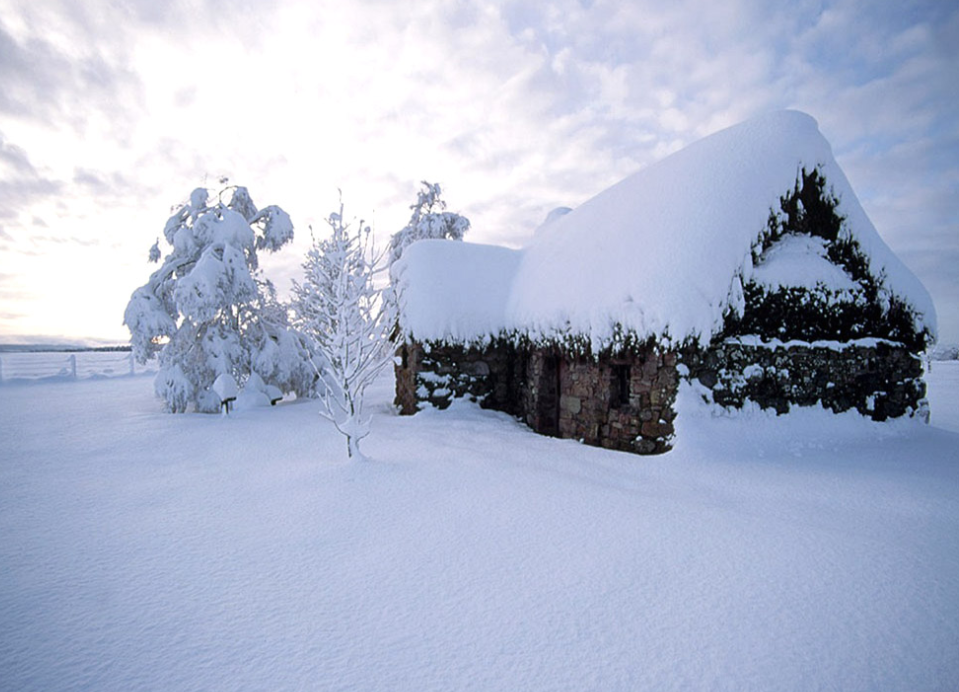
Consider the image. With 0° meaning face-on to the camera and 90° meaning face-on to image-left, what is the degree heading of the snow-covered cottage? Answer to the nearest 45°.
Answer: approximately 45°

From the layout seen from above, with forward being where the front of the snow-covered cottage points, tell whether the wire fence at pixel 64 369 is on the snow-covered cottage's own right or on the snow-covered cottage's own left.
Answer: on the snow-covered cottage's own right

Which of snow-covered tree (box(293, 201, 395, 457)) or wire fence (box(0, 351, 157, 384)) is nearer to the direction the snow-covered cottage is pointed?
the snow-covered tree

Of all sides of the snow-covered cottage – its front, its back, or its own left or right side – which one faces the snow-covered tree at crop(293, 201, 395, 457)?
front

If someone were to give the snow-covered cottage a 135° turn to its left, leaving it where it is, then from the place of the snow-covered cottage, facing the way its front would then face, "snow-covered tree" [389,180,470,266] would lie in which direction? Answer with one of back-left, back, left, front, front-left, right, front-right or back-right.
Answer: back-left
